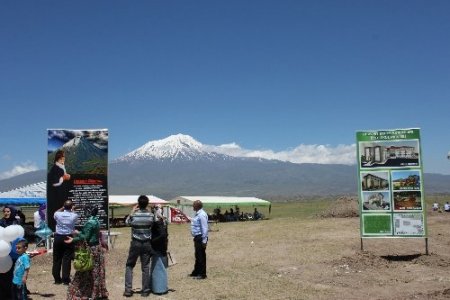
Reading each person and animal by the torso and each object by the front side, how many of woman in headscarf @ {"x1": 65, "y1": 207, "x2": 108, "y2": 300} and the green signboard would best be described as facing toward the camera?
1

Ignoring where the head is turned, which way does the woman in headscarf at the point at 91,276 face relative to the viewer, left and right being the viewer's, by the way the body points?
facing away from the viewer and to the left of the viewer

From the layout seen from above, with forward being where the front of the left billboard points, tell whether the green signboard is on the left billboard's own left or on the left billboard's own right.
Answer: on the left billboard's own left

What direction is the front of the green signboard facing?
toward the camera

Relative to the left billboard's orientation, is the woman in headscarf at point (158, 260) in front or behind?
in front

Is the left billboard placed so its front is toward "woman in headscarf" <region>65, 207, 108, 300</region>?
yes

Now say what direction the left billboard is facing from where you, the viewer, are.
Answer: facing the viewer
